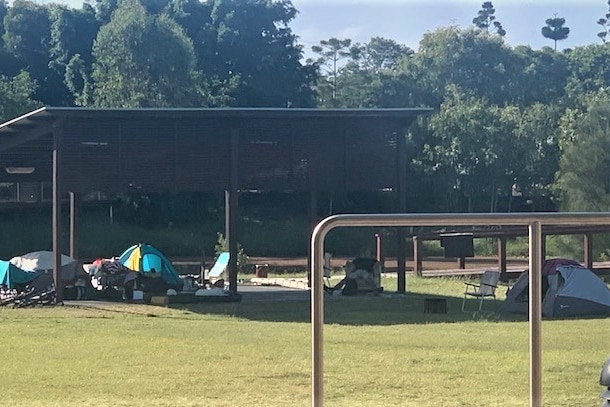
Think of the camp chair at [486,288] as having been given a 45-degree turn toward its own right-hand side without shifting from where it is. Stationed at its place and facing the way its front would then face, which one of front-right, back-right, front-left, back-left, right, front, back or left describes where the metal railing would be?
left

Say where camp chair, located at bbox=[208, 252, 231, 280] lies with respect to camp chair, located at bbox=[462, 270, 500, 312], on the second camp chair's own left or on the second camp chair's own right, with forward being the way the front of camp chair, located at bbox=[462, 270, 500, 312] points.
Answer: on the second camp chair's own right

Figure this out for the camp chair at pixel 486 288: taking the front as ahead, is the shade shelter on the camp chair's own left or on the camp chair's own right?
on the camp chair's own right

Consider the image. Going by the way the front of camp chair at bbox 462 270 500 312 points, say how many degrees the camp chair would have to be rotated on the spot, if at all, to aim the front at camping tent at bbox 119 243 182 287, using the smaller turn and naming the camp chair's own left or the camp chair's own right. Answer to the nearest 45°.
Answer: approximately 45° to the camp chair's own right

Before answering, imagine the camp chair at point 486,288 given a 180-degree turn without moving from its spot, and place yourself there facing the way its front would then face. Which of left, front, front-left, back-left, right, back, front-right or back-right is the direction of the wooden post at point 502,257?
front-left

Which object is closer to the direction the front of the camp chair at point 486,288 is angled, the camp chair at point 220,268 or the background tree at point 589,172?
the camp chair

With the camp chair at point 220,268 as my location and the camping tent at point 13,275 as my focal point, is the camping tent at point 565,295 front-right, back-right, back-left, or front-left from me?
back-left

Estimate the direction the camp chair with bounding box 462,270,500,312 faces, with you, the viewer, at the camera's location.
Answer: facing the viewer and to the left of the viewer

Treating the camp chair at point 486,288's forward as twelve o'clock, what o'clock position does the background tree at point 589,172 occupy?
The background tree is roughly at 5 o'clock from the camp chair.

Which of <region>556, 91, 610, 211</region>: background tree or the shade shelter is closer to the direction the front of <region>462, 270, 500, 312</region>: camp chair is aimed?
the shade shelter
